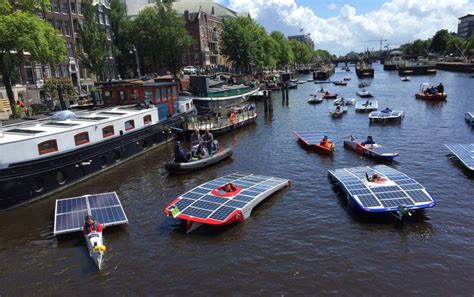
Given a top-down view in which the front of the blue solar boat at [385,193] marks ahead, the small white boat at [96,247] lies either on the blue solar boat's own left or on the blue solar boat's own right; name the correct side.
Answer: on the blue solar boat's own right

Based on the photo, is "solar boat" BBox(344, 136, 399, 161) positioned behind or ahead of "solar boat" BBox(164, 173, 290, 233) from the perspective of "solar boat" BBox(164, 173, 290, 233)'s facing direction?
behind

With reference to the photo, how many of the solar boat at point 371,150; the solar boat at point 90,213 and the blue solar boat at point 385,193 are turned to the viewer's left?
0

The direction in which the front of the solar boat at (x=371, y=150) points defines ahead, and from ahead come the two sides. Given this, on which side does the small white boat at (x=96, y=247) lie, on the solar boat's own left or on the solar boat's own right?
on the solar boat's own right

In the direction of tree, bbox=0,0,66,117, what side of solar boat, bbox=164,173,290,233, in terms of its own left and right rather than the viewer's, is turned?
right

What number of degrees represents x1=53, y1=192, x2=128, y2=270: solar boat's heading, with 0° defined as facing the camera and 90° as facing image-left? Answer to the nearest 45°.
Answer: approximately 0°

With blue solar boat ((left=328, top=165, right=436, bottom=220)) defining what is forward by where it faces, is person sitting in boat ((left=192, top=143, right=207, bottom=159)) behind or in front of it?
behind

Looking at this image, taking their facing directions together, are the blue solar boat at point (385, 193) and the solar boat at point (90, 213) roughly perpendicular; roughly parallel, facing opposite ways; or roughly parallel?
roughly parallel

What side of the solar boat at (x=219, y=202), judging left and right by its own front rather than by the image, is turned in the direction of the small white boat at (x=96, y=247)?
front

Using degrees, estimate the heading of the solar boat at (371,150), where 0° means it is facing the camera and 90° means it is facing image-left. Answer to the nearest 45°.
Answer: approximately 315°

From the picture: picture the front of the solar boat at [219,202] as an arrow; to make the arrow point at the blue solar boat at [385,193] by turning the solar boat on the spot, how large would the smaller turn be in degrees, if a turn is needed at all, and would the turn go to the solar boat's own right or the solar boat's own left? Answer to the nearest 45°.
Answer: approximately 135° to the solar boat's own left

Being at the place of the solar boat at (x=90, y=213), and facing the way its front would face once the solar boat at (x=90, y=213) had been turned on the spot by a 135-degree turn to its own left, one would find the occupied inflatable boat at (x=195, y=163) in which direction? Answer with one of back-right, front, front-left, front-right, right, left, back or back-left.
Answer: front

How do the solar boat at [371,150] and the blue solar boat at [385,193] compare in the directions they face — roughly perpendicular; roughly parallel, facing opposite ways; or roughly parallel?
roughly parallel

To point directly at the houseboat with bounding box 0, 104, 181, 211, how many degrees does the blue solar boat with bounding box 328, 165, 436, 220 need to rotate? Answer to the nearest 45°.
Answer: approximately 135° to its right

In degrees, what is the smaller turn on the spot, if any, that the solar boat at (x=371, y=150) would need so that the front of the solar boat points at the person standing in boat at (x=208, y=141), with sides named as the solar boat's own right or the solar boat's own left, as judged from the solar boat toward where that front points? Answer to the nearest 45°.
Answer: approximately 135° to the solar boat's own right

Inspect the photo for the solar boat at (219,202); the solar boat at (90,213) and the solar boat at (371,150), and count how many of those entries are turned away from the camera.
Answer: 0

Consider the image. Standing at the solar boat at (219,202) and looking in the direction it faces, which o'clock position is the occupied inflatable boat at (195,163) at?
The occupied inflatable boat is roughly at 4 o'clock from the solar boat.

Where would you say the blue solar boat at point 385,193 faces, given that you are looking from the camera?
facing the viewer and to the right of the viewer

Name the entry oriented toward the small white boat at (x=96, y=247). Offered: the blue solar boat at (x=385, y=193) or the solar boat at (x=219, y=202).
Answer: the solar boat

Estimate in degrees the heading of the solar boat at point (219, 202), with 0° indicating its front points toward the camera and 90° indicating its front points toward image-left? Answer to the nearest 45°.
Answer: approximately 45°

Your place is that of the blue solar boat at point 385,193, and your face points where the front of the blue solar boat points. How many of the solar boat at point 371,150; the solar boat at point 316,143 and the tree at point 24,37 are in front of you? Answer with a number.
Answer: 0

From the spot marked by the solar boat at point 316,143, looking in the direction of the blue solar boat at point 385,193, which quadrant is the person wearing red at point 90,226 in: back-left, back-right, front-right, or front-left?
front-right
